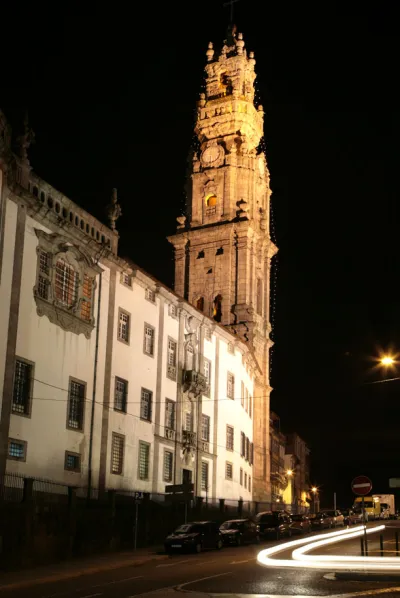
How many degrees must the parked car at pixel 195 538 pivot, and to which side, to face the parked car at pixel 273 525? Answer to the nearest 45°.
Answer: approximately 135° to its right

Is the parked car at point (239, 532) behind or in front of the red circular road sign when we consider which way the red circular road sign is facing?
behind

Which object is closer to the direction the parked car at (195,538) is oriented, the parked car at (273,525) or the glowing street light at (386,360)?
the glowing street light

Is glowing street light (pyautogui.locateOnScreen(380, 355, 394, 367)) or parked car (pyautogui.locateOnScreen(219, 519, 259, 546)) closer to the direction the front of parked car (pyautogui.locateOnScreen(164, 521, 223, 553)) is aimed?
the glowing street light

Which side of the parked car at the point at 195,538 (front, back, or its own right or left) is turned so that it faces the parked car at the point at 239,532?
back

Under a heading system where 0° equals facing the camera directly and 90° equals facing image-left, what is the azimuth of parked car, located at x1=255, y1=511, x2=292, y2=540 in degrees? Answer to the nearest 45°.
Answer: approximately 45°

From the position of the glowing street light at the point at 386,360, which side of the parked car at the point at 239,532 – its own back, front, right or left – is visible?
left

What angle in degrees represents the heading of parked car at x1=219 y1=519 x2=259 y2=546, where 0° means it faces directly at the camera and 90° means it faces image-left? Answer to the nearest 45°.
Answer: approximately 45°

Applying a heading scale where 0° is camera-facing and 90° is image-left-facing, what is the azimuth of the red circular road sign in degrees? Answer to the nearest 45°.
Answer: approximately 0°

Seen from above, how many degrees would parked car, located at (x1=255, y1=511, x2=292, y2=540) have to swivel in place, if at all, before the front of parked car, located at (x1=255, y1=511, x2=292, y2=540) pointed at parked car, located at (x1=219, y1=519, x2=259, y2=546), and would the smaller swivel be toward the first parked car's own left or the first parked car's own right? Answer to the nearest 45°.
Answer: approximately 45° to the first parked car's own left
